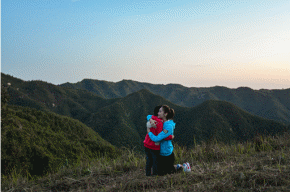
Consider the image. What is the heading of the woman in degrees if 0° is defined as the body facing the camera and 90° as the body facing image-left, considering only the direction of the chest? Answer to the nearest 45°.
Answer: approximately 90°
